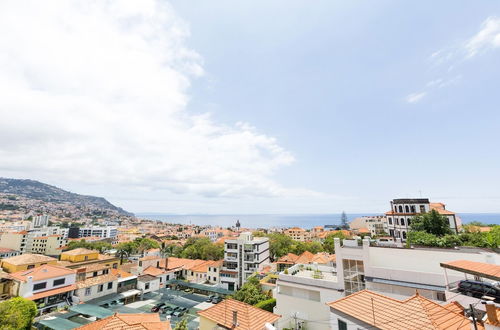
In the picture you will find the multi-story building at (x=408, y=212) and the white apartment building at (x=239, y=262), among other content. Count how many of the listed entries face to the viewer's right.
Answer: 0

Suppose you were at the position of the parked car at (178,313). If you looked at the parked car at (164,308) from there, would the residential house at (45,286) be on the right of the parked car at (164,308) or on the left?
left

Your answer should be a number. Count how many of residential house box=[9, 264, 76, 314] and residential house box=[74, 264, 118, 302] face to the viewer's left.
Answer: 0

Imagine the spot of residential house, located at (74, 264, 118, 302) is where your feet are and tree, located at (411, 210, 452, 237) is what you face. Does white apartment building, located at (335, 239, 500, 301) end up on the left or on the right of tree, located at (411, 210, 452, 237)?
right

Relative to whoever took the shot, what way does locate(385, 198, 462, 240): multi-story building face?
facing the viewer and to the left of the viewer

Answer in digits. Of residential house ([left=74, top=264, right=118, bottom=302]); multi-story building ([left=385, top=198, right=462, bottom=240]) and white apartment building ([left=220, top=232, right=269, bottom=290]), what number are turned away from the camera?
0

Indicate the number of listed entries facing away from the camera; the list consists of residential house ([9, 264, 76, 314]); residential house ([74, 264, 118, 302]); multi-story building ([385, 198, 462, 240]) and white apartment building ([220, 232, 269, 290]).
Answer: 0

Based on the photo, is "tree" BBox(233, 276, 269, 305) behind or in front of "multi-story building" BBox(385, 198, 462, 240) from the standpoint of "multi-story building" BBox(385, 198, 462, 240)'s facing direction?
in front

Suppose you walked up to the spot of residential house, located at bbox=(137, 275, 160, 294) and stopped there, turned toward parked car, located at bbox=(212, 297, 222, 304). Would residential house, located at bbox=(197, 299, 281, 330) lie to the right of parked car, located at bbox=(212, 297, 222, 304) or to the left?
right

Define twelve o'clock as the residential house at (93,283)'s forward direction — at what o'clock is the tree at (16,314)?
The tree is roughly at 2 o'clock from the residential house.

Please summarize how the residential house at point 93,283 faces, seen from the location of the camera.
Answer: facing the viewer and to the right of the viewer
